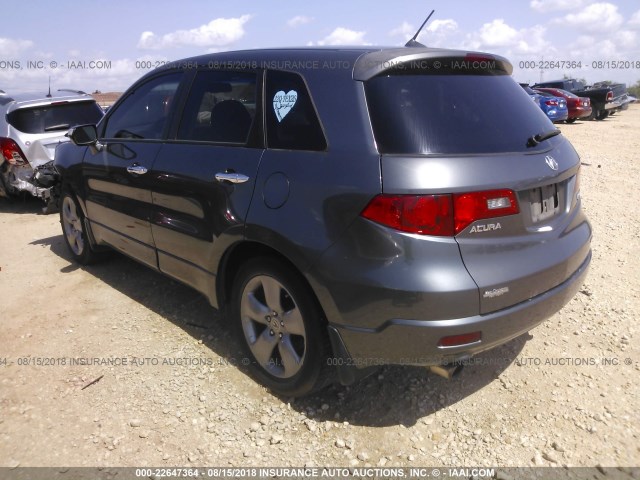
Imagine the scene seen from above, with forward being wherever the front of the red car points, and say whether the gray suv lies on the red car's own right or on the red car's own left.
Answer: on the red car's own left

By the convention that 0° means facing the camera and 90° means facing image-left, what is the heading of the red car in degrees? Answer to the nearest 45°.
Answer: approximately 135°

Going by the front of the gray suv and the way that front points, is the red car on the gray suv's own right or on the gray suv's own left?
on the gray suv's own right

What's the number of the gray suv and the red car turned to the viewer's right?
0

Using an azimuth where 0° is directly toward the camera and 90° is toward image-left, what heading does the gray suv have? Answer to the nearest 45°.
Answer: approximately 135°

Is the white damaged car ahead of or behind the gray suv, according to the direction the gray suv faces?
ahead

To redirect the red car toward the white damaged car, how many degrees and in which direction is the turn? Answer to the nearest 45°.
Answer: approximately 135° to its left

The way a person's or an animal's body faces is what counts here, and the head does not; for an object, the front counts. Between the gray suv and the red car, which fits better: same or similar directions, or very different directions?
same or similar directions
